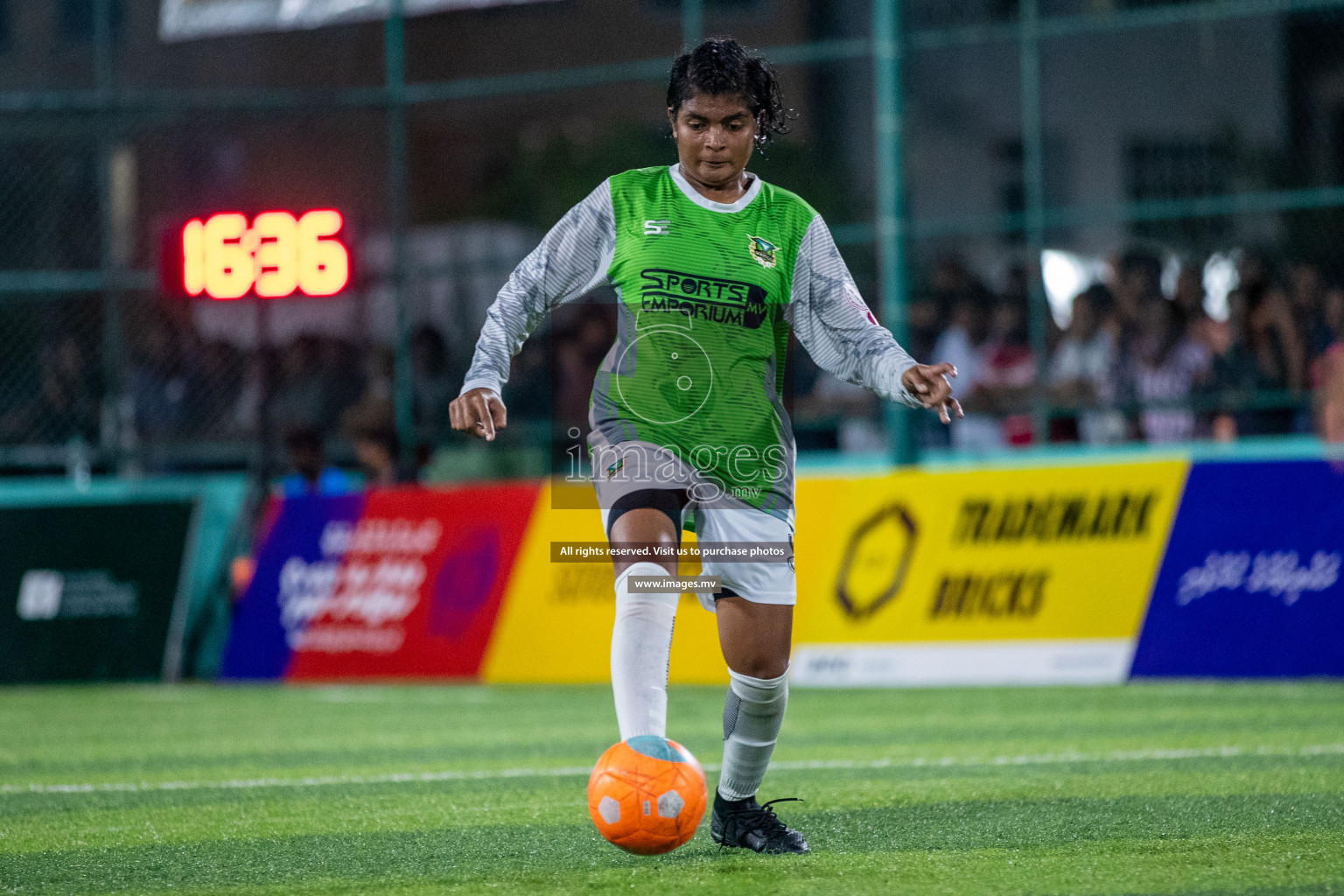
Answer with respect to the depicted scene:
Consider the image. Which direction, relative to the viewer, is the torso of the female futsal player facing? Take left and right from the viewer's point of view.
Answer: facing the viewer

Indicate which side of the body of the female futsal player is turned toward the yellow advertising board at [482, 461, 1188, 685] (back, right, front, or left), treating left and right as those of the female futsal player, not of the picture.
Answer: back

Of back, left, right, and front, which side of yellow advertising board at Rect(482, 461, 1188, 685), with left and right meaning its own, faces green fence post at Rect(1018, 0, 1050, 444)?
back

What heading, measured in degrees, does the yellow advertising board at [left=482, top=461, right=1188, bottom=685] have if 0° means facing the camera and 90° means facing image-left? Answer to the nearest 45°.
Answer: approximately 0°

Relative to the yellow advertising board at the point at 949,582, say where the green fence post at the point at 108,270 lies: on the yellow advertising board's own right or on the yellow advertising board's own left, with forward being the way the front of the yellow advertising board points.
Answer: on the yellow advertising board's own right

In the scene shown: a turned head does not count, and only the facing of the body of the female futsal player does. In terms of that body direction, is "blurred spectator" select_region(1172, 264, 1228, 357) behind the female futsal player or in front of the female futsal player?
behind

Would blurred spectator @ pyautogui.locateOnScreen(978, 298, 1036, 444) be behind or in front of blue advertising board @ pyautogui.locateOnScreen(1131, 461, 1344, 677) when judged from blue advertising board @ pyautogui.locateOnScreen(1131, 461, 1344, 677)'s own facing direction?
behind

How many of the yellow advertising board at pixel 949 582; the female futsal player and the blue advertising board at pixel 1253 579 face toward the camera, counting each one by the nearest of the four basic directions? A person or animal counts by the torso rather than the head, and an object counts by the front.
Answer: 3

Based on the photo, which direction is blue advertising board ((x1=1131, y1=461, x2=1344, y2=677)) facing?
toward the camera

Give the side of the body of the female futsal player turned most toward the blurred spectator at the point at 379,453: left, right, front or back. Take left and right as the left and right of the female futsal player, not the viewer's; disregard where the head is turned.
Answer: back

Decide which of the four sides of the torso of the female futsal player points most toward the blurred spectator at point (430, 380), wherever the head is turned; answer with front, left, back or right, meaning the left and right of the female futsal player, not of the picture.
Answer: back

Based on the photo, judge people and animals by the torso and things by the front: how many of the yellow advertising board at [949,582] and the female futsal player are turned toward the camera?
2

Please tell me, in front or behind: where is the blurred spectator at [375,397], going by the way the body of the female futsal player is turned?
behind

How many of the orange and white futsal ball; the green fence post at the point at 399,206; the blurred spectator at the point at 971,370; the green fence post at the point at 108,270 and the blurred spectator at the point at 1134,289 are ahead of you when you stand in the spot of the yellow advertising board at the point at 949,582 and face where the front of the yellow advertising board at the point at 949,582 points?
1
